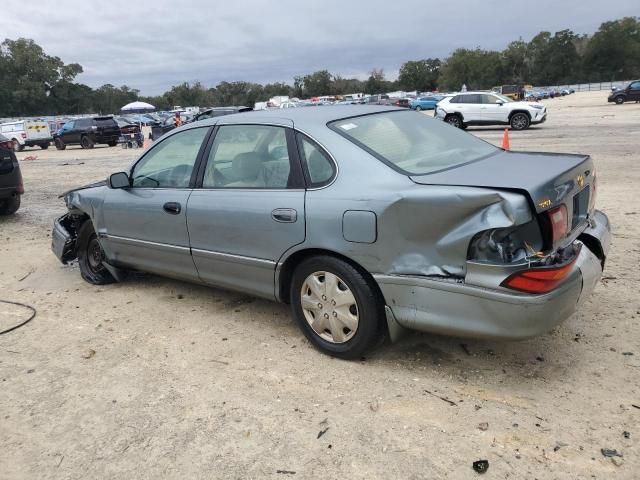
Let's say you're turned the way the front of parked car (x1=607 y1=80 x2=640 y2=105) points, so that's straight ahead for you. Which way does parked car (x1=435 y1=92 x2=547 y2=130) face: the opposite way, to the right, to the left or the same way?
the opposite way

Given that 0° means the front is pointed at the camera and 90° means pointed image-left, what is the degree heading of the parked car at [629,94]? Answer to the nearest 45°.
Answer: approximately 90°

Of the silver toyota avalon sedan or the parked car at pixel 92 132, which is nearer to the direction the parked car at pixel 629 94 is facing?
the parked car

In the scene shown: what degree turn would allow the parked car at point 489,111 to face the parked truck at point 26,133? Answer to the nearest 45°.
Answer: approximately 180°

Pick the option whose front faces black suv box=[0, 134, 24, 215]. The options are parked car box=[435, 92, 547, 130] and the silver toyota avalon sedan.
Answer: the silver toyota avalon sedan

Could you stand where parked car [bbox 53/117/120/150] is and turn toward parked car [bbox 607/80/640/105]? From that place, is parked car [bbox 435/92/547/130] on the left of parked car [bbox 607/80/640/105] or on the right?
right

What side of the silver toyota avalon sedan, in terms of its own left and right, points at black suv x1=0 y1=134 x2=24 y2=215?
front

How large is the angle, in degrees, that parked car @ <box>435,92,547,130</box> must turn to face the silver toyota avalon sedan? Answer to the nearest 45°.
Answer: approximately 90° to its right

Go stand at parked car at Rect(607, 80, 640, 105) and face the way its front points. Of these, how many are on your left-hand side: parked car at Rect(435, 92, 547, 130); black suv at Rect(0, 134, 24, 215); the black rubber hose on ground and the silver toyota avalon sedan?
4

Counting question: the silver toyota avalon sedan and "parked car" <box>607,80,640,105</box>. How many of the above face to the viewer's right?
0

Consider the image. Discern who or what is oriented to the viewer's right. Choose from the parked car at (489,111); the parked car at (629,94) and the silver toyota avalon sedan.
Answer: the parked car at (489,111)

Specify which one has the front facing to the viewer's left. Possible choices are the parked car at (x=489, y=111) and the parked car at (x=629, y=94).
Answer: the parked car at (x=629, y=94)

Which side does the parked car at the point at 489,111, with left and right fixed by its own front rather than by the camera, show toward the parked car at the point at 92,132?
back

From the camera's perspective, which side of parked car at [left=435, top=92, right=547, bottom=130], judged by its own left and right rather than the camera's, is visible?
right

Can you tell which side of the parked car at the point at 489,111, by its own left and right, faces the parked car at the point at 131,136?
back
